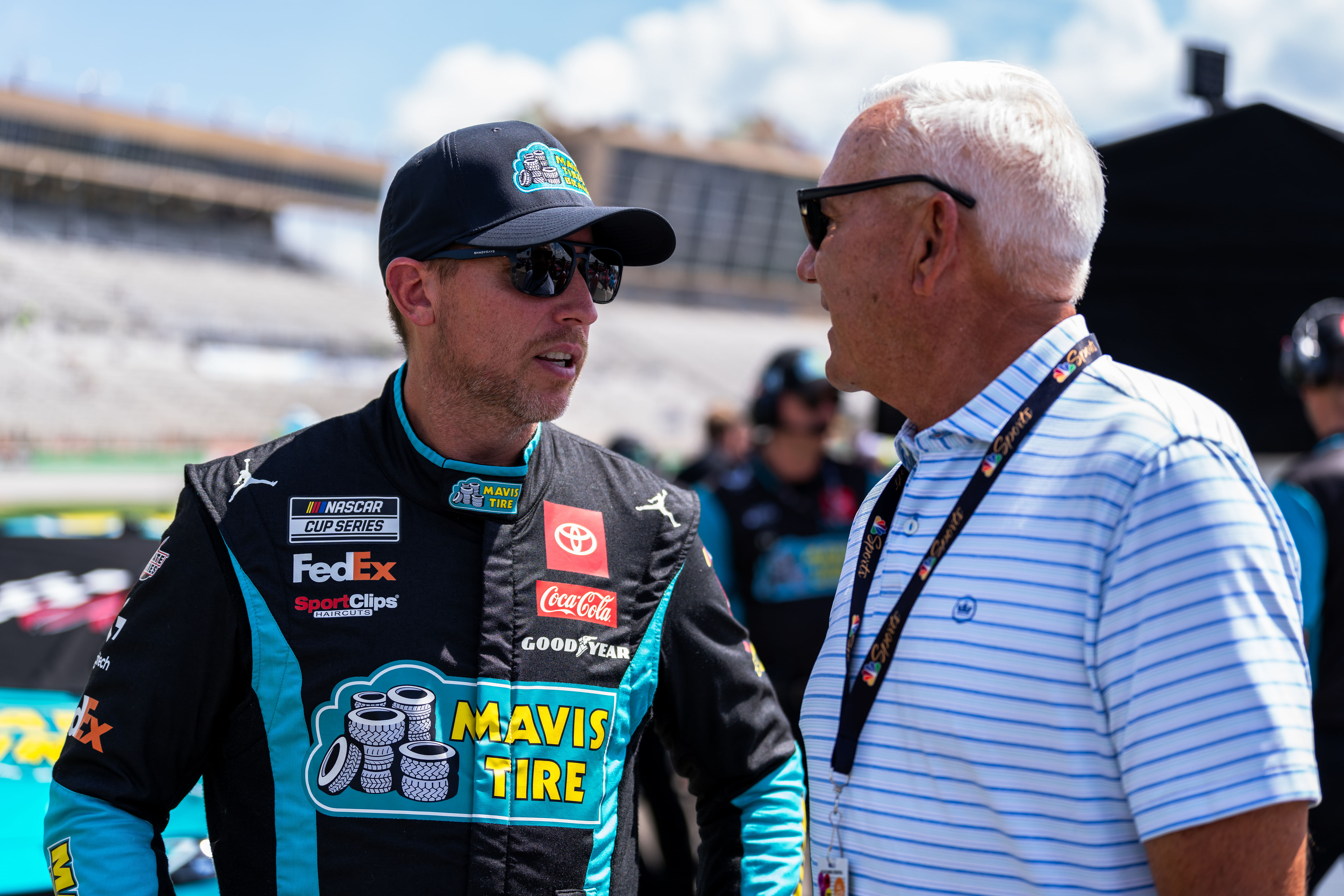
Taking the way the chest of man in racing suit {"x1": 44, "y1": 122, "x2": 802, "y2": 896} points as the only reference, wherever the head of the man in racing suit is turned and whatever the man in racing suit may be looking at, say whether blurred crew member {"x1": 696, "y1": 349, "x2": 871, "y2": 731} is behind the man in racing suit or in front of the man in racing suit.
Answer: behind

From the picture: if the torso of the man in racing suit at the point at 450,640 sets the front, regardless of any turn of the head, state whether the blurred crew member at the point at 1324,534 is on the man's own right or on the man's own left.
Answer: on the man's own left

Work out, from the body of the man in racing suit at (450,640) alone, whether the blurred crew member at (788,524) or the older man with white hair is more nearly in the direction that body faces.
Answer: the older man with white hair

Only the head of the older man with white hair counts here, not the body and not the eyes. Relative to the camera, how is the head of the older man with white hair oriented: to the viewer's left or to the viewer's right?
to the viewer's left

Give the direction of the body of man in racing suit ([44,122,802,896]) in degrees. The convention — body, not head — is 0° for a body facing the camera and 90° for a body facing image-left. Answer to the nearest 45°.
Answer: approximately 0°

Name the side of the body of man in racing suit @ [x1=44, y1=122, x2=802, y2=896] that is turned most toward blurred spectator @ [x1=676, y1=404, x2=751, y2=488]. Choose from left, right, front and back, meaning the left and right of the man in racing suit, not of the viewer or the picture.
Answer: back

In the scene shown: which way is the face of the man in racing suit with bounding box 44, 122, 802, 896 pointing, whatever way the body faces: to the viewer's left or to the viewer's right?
to the viewer's right

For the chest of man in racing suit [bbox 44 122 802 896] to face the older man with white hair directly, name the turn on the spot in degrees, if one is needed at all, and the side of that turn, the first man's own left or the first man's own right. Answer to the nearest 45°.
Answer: approximately 45° to the first man's own left
